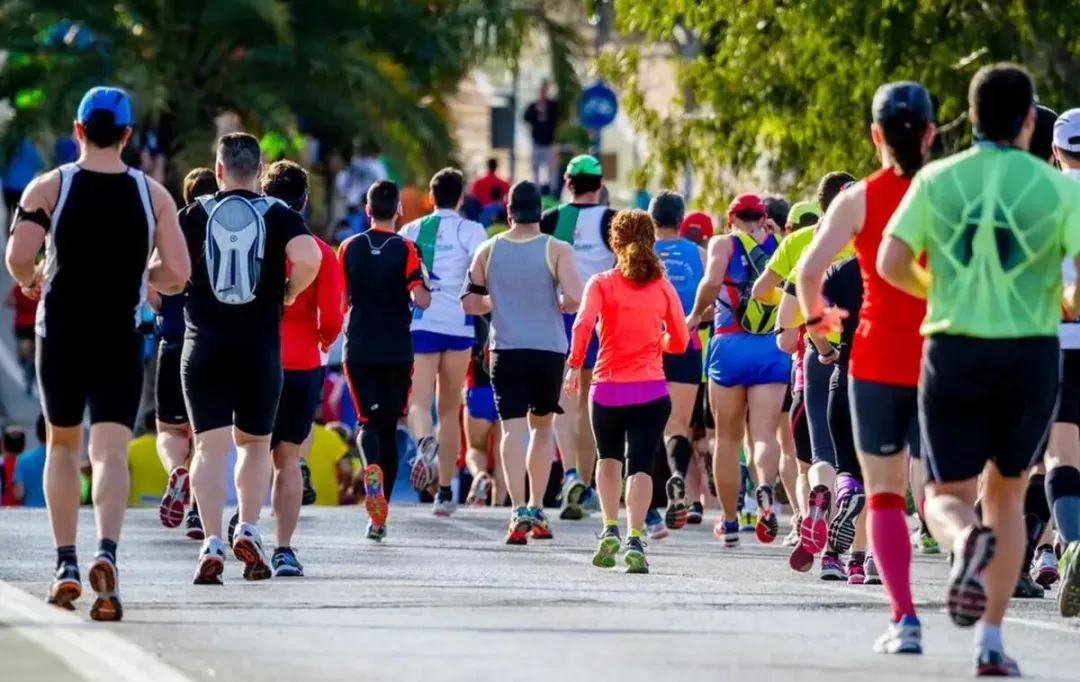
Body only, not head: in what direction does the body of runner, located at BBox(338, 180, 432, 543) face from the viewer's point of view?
away from the camera

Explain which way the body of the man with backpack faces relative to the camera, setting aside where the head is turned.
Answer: away from the camera

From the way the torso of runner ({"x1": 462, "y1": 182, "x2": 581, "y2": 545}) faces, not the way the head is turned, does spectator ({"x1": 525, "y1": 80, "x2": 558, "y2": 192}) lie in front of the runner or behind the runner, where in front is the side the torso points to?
in front

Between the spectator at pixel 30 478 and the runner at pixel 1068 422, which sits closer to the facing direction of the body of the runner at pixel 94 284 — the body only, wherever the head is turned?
the spectator

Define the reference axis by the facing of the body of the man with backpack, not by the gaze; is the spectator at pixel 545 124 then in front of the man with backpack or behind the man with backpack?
in front

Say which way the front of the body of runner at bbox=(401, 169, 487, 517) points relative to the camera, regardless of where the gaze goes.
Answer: away from the camera

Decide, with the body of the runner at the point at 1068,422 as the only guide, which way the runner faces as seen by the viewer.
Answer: away from the camera

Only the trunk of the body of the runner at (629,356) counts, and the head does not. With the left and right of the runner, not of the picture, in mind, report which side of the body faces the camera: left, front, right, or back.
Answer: back

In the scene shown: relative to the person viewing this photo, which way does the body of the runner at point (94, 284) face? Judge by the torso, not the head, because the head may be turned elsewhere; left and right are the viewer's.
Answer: facing away from the viewer

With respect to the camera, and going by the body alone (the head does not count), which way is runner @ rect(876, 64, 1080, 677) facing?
away from the camera

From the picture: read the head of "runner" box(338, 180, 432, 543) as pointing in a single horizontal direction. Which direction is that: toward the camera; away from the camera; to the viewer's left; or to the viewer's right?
away from the camera

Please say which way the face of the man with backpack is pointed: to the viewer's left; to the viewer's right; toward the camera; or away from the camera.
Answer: away from the camera

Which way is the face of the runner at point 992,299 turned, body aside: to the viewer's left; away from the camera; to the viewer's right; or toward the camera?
away from the camera
